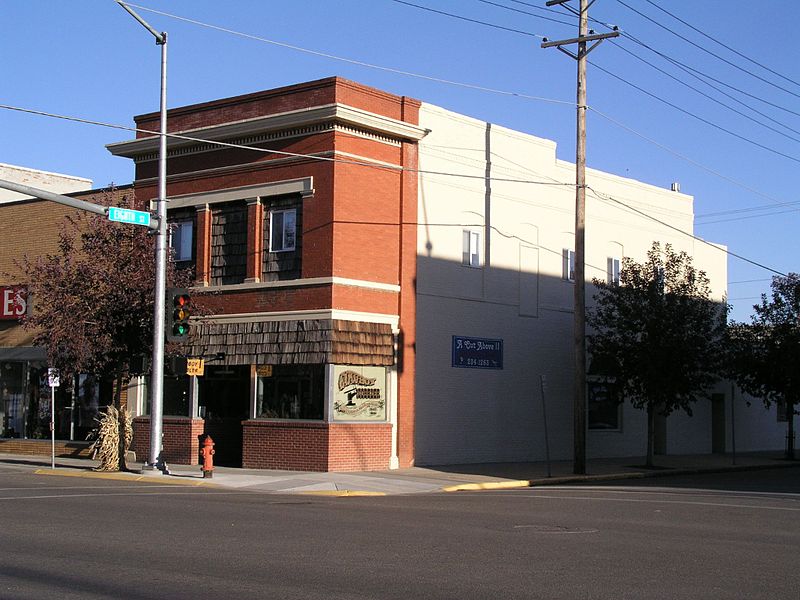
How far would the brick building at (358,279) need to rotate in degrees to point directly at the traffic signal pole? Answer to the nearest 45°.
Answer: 0° — it already faces it

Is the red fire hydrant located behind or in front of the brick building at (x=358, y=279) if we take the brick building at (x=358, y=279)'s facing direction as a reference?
in front

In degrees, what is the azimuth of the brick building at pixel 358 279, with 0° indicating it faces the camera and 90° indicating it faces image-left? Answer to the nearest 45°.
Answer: approximately 45°

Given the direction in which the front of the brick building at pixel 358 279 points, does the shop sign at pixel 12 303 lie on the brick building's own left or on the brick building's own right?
on the brick building's own right

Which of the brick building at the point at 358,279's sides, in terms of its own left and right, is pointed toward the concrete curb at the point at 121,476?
front

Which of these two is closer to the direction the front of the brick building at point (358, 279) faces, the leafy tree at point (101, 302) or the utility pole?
the leafy tree
